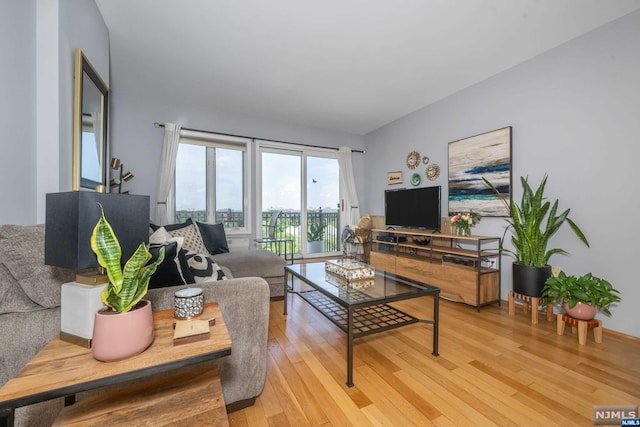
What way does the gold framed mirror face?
to the viewer's right

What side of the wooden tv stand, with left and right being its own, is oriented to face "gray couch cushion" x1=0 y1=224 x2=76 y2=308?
front

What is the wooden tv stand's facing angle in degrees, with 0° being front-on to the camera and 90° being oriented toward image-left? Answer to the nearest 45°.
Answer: approximately 45°

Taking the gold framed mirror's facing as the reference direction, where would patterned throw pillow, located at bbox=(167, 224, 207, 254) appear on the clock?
The patterned throw pillow is roughly at 11 o'clock from the gold framed mirror.

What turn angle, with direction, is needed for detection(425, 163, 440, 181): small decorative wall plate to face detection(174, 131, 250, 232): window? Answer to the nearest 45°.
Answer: approximately 45° to its right

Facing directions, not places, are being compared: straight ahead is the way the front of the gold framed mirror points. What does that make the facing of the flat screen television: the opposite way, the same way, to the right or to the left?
the opposite way

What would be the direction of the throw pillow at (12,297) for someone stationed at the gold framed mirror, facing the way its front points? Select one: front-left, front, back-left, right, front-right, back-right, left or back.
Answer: right

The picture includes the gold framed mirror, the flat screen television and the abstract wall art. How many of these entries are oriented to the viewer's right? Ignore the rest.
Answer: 1

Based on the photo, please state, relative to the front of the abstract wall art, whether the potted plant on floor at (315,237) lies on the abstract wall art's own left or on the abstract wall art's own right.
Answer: on the abstract wall art's own right

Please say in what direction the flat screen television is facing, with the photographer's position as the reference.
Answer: facing the viewer and to the left of the viewer

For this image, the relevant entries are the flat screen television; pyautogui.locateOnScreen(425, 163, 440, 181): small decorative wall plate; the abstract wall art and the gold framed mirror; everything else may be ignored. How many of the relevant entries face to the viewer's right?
1

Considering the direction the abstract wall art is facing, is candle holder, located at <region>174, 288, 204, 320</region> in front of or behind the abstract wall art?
in front

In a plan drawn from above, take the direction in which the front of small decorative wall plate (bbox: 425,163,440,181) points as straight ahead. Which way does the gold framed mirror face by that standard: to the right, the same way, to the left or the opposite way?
the opposite way

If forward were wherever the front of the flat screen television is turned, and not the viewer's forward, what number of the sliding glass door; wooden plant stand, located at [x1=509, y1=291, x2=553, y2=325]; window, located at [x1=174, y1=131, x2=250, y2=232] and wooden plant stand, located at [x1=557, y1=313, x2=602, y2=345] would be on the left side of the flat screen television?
2

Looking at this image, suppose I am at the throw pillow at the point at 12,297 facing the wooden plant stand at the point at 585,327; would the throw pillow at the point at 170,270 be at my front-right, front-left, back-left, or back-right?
front-left
